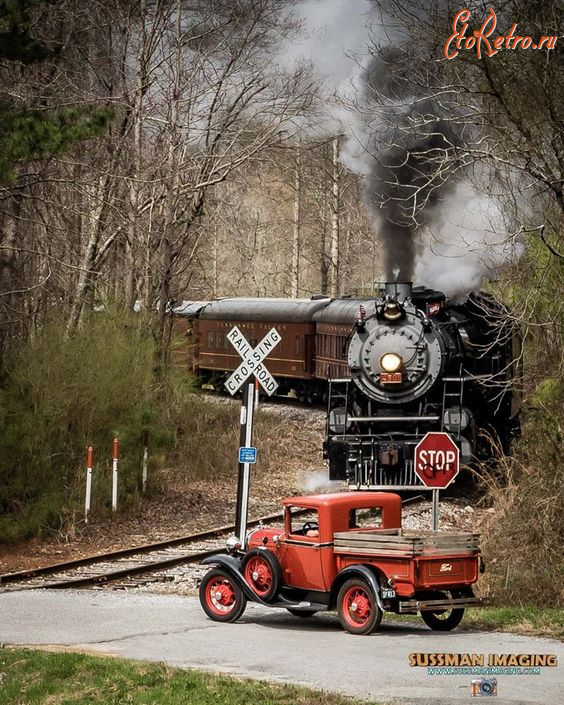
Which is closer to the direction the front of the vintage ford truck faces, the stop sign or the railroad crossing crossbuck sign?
the railroad crossing crossbuck sign

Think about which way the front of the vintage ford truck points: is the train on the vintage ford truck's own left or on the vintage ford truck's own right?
on the vintage ford truck's own right

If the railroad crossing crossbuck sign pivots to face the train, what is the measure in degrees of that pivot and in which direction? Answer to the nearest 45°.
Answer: approximately 135° to its left

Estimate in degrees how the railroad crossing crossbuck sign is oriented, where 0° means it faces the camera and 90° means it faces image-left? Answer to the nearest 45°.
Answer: approximately 0°

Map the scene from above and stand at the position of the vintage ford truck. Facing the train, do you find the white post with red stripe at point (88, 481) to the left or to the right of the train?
left

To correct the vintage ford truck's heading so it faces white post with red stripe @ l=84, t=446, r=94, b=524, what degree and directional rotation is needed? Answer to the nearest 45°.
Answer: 0° — it already faces it

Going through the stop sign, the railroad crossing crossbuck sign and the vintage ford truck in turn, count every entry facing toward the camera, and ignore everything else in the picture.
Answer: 2

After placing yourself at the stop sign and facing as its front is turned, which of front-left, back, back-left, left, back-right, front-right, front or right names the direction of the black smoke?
back

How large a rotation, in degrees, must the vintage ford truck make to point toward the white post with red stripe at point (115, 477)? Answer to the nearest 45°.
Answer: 0° — it already faces it

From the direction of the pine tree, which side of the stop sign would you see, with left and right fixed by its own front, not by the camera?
right

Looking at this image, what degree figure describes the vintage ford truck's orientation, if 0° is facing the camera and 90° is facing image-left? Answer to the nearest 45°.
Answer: approximately 135°
